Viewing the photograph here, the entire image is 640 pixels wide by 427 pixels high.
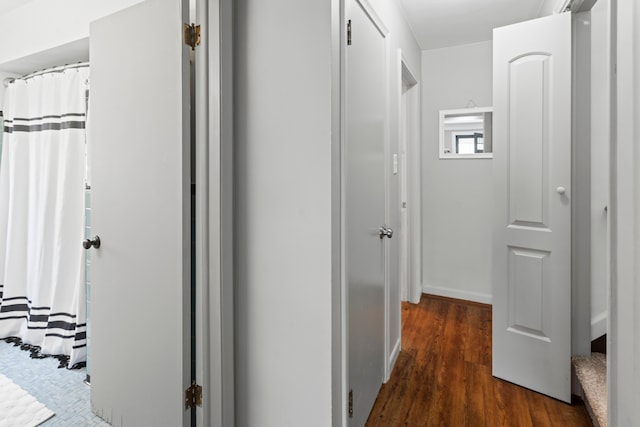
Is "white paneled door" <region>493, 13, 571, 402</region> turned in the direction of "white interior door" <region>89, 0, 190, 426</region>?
yes

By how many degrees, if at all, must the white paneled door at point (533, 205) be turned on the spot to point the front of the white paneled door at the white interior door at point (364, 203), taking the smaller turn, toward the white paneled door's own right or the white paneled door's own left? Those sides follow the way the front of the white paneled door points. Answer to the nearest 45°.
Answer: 0° — it already faces it

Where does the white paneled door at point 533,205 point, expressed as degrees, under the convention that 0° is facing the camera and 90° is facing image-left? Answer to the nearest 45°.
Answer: approximately 45°
